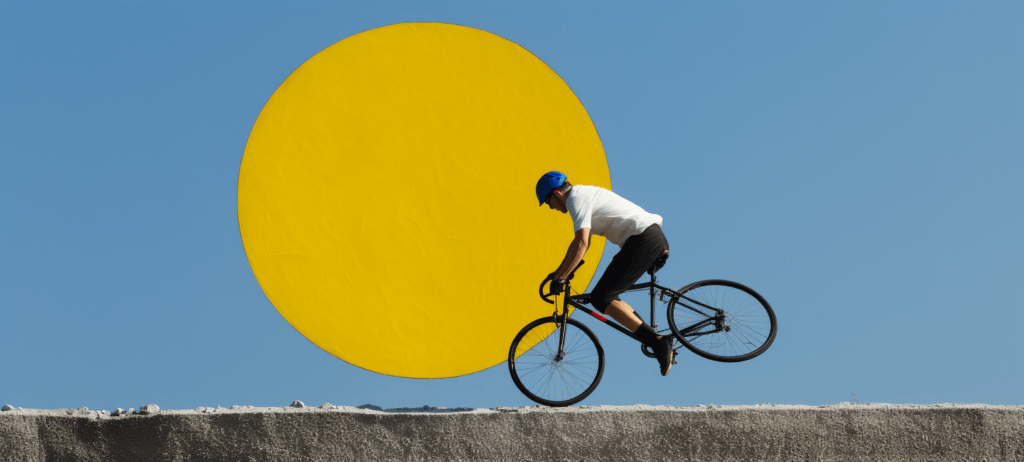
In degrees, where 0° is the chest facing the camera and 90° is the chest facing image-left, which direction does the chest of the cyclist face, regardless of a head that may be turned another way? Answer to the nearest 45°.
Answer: approximately 90°

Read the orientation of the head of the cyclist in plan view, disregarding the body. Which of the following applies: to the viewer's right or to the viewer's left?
to the viewer's left

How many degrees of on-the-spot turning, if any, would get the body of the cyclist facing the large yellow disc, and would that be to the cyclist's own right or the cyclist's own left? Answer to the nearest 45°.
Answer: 0° — they already face it
